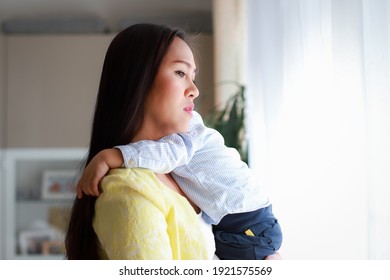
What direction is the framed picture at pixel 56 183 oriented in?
toward the camera

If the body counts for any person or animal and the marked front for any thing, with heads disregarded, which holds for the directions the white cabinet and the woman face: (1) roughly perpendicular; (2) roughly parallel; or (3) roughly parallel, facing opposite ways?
roughly perpendicular

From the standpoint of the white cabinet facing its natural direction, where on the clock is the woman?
The woman is roughly at 12 o'clock from the white cabinet.

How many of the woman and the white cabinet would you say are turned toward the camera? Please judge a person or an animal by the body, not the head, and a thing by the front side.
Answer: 1

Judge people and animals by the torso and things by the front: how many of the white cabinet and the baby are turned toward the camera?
1

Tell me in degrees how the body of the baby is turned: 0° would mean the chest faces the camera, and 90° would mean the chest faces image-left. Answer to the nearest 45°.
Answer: approximately 90°

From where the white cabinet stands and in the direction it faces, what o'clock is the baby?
The baby is roughly at 12 o'clock from the white cabinet.

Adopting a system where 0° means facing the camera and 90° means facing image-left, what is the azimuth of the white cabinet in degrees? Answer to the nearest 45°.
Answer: approximately 0°

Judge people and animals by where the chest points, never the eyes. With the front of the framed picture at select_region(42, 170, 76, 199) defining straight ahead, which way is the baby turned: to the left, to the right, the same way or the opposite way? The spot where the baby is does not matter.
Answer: to the right

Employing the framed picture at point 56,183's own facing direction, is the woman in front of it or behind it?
in front
